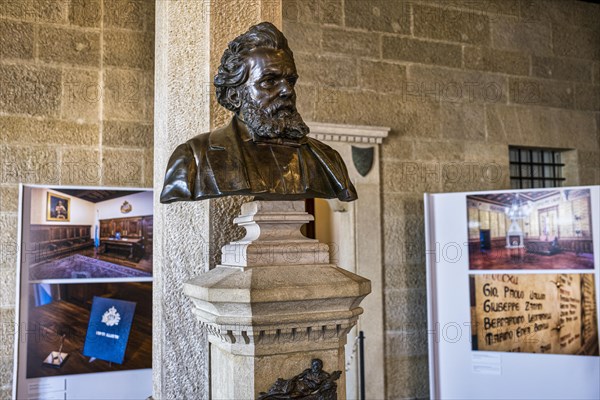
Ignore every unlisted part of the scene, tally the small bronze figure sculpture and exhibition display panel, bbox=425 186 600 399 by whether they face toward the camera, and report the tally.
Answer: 2

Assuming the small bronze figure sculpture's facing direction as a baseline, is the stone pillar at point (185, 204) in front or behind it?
behind

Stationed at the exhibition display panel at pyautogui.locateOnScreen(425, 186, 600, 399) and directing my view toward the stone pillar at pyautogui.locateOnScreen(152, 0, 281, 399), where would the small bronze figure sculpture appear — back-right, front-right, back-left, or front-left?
front-left

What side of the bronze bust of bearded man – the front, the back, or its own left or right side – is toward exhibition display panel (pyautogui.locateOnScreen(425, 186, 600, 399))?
left

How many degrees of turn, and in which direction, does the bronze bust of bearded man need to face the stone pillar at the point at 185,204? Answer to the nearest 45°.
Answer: approximately 180°

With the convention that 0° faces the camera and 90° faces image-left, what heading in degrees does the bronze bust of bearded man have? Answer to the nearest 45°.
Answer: approximately 315°

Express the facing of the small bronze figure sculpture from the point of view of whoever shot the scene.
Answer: facing the viewer

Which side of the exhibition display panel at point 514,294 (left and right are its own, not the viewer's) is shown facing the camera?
front

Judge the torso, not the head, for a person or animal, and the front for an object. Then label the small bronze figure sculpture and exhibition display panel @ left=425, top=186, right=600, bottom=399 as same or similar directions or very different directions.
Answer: same or similar directions

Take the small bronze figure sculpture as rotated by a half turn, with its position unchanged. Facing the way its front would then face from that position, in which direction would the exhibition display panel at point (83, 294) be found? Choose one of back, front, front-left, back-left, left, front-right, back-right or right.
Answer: front-left
